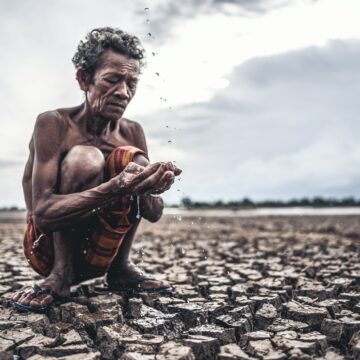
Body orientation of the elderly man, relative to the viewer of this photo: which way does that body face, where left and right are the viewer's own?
facing the viewer and to the right of the viewer
